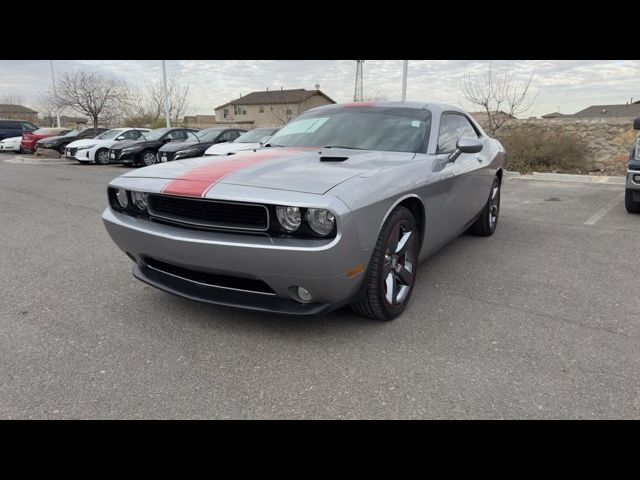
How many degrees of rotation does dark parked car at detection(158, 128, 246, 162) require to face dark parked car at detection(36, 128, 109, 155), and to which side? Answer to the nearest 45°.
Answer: approximately 90° to its right

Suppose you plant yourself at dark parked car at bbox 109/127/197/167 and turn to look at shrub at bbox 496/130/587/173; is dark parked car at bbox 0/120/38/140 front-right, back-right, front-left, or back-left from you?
back-left

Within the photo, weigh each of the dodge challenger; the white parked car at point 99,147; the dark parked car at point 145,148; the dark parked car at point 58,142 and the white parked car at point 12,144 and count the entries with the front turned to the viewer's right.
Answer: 0

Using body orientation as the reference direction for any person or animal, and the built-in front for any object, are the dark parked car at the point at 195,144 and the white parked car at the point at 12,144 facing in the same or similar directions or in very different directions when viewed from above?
same or similar directions

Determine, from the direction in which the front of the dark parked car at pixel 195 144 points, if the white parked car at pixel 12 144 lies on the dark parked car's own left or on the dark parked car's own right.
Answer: on the dark parked car's own right

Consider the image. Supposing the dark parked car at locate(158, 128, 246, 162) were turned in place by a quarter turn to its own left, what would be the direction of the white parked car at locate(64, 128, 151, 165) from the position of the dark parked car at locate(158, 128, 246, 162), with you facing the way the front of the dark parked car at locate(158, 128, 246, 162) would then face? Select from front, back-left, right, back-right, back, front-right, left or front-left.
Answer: back

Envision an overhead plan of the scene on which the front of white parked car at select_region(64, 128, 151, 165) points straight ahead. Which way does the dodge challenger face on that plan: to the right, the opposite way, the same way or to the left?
the same way

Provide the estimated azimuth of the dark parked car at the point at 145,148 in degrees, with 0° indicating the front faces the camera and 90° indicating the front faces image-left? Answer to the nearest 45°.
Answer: approximately 45°

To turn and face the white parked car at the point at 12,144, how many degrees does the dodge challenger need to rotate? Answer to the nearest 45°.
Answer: approximately 90° to its right

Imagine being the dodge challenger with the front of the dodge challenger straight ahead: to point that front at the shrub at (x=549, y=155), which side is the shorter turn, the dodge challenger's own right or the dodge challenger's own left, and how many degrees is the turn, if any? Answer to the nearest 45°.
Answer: approximately 180°

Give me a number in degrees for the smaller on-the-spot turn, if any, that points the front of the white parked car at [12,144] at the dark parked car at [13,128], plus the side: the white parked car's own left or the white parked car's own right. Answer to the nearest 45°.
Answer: approximately 135° to the white parked car's own right

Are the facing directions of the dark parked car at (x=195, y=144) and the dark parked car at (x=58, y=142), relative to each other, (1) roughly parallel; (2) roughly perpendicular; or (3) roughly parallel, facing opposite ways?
roughly parallel

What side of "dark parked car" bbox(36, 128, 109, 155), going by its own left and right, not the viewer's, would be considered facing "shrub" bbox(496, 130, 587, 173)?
left

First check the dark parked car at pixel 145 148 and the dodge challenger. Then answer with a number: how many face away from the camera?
0

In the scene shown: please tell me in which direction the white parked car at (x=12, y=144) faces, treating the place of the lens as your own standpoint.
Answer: facing the viewer and to the left of the viewer

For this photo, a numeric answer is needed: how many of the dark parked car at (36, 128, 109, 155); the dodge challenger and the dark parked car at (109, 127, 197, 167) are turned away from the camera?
0
